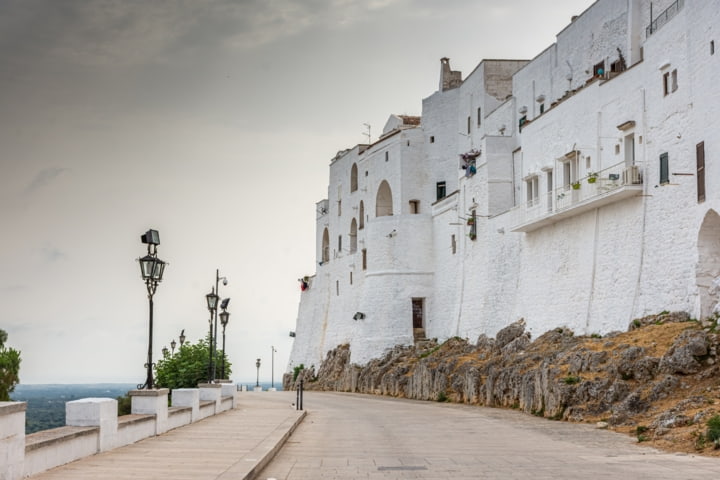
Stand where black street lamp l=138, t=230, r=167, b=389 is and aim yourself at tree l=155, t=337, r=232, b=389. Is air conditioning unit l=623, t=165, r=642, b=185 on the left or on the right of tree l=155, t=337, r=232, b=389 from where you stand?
right

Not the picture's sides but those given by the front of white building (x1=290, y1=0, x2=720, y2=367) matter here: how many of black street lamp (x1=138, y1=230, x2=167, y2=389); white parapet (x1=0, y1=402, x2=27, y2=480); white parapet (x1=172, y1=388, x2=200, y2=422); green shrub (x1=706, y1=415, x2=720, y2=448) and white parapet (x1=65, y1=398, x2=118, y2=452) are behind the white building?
0

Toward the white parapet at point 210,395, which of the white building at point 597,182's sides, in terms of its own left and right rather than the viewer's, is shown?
front

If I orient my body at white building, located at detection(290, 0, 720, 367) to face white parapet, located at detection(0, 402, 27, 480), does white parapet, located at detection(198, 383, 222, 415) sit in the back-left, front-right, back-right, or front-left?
front-right

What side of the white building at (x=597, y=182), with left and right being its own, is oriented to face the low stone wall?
front

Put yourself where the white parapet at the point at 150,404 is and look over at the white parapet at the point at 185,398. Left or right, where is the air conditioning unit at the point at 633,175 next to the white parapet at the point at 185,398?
right

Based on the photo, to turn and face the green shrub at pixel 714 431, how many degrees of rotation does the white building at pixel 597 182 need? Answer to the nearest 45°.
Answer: approximately 45° to its left

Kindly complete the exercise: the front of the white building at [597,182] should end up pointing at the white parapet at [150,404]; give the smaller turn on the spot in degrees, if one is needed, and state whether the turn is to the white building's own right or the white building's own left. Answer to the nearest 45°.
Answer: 0° — it already faces it

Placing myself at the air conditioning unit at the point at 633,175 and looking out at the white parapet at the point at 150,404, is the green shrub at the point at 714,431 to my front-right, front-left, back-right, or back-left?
front-left

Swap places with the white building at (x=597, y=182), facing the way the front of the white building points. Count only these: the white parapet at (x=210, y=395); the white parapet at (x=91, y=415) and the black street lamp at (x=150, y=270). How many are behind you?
0

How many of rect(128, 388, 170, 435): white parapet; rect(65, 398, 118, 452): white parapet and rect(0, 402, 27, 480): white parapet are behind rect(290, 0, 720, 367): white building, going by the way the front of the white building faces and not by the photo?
0

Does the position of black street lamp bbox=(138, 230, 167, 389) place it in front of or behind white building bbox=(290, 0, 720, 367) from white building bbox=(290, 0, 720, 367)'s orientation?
in front

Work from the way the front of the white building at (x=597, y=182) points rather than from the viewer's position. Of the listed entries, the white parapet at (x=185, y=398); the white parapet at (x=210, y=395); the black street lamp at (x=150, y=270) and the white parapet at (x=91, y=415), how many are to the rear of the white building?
0

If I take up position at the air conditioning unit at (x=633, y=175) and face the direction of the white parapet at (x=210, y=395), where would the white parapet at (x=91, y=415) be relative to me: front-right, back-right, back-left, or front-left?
front-left

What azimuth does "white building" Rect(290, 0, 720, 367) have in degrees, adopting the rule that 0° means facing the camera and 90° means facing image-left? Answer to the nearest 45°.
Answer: approximately 45°

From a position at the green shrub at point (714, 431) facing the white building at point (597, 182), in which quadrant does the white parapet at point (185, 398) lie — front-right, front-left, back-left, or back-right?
front-left

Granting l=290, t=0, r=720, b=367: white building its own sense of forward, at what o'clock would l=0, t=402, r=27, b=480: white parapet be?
The white parapet is roughly at 11 o'clock from the white building.
